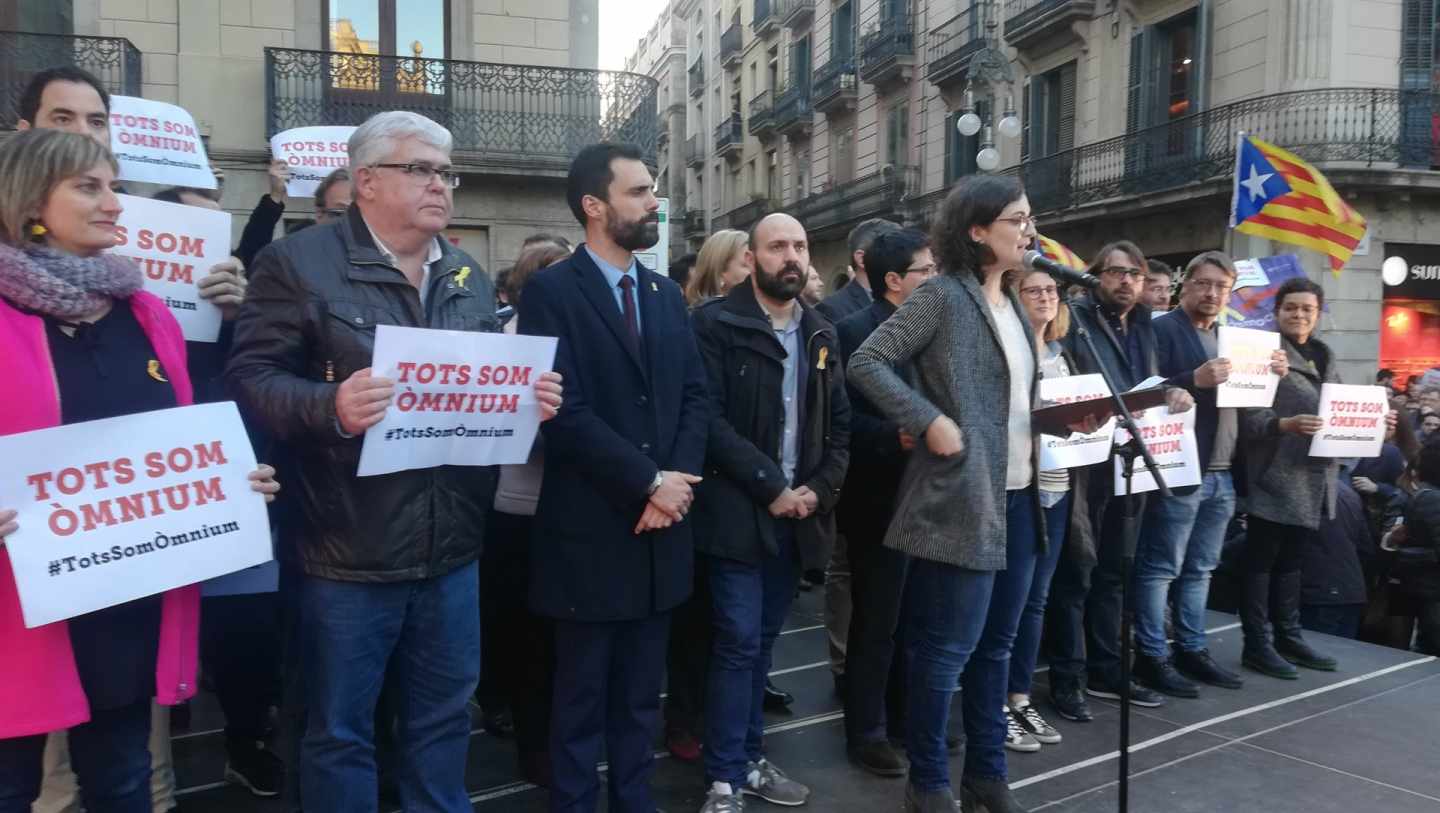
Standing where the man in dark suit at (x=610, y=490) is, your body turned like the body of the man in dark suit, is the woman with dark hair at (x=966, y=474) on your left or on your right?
on your left

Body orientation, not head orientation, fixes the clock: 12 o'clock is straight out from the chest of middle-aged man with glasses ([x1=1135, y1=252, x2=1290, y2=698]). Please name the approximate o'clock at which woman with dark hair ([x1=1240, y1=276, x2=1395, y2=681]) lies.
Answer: The woman with dark hair is roughly at 9 o'clock from the middle-aged man with glasses.

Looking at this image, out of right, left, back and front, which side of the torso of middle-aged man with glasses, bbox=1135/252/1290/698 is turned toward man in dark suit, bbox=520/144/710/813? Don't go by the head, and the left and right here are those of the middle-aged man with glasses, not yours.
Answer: right

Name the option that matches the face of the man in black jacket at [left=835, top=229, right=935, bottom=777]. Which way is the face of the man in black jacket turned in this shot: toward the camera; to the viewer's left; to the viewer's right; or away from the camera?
to the viewer's right

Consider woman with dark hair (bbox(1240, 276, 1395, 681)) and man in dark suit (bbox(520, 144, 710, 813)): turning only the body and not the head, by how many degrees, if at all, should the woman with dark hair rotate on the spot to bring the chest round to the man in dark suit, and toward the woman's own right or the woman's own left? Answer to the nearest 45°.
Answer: approximately 90° to the woman's own right

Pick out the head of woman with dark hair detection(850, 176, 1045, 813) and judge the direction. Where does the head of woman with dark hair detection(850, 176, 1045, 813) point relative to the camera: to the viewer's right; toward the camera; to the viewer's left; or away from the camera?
to the viewer's right

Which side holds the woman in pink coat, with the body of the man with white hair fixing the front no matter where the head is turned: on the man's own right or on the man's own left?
on the man's own right
